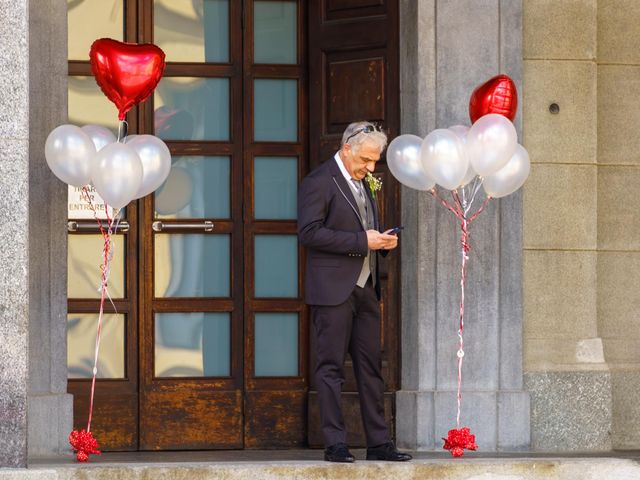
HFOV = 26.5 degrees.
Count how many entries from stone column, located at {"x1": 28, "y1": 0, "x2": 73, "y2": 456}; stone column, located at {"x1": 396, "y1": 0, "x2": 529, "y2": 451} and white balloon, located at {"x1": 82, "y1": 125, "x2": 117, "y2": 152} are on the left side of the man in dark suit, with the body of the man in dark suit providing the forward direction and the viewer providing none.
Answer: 1

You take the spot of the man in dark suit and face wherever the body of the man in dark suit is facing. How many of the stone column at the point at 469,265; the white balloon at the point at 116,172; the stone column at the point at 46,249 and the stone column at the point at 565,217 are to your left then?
2

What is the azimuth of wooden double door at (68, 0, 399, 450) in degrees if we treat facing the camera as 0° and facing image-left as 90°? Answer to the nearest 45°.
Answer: approximately 0°

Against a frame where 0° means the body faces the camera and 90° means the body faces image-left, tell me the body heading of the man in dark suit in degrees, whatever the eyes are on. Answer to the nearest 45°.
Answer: approximately 315°

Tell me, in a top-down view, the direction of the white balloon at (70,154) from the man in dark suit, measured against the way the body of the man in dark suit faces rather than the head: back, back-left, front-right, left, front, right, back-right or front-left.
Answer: back-right

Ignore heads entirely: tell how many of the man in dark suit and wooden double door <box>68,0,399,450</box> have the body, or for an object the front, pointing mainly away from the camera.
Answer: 0

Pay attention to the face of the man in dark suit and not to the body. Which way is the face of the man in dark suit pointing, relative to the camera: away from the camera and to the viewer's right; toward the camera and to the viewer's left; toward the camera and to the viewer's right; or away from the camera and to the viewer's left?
toward the camera and to the viewer's right

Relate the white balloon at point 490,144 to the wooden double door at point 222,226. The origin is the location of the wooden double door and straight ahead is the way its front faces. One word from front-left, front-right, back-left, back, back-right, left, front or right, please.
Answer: front-left

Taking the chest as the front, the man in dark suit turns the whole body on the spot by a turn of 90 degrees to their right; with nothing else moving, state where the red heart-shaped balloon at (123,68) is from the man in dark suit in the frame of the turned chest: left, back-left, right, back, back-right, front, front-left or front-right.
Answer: front-right

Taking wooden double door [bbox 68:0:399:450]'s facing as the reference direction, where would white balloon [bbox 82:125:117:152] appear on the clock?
The white balloon is roughly at 1 o'clock from the wooden double door.
